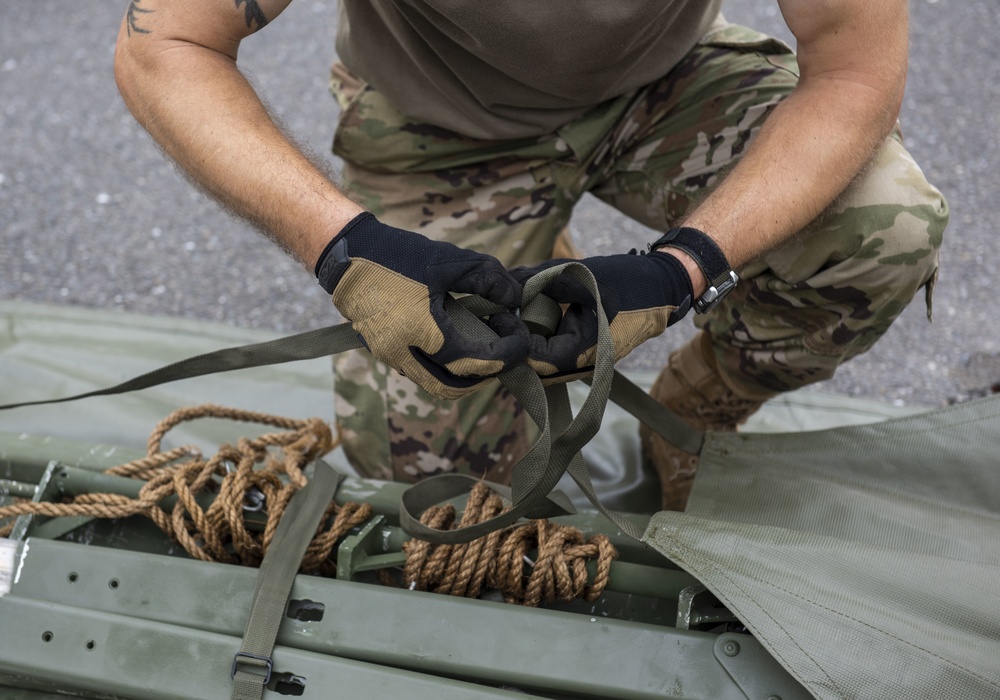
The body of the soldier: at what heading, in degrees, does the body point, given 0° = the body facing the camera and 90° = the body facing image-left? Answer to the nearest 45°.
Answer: approximately 0°

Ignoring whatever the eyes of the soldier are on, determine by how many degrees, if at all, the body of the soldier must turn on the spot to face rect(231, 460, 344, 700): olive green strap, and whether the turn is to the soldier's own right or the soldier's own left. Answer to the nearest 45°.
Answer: approximately 45° to the soldier's own right
